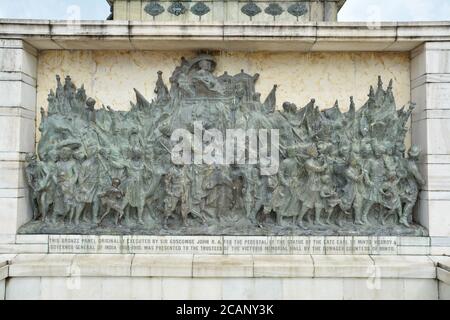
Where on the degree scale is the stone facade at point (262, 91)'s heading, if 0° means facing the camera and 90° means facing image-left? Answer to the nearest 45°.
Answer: approximately 0°
